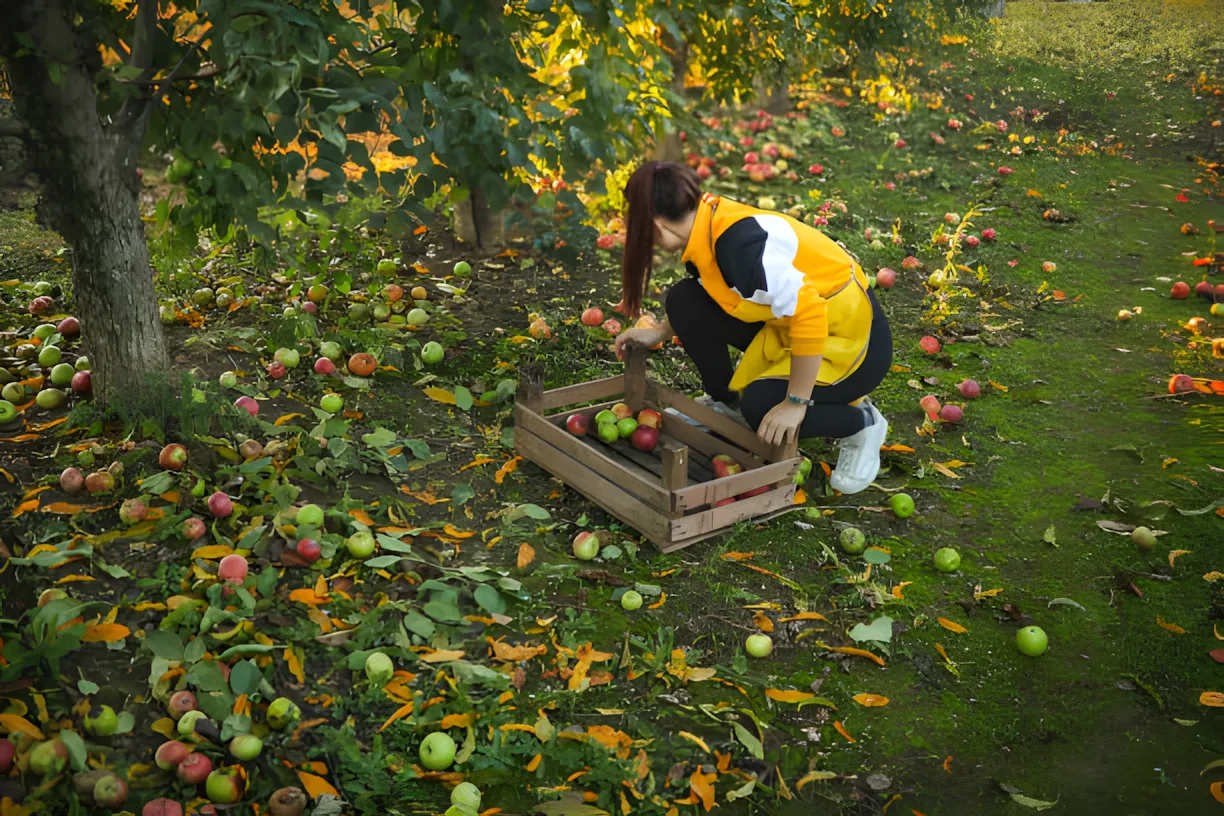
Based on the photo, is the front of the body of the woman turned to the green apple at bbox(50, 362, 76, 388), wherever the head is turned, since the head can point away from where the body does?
yes

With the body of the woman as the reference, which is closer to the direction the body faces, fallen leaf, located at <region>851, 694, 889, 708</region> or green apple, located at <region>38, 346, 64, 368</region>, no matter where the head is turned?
the green apple

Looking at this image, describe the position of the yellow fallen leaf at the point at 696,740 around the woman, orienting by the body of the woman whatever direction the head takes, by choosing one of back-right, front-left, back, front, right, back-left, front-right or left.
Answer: left

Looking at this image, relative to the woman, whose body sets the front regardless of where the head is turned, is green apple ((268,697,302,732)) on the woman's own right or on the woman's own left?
on the woman's own left

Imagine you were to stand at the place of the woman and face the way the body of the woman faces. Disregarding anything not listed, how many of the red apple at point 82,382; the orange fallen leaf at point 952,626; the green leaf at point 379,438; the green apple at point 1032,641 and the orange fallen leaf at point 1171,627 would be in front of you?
2

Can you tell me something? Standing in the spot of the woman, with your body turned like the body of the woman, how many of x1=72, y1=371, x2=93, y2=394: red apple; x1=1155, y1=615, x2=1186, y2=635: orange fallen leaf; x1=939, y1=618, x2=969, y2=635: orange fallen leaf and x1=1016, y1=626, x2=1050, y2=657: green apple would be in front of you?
1

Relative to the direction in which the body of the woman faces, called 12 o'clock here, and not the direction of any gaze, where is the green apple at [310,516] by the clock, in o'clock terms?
The green apple is roughly at 11 o'clock from the woman.

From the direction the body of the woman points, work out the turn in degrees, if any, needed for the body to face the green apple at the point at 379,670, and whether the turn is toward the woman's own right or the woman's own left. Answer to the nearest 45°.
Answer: approximately 45° to the woman's own left

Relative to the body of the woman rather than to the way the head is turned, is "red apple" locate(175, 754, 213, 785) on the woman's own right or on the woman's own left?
on the woman's own left

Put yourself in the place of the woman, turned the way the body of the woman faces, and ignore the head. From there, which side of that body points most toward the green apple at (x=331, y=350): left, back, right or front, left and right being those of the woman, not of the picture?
front

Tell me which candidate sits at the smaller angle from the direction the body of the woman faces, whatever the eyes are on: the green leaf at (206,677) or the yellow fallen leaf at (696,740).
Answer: the green leaf

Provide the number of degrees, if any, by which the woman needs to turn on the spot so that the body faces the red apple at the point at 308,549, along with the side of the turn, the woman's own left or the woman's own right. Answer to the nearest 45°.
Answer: approximately 45° to the woman's own left

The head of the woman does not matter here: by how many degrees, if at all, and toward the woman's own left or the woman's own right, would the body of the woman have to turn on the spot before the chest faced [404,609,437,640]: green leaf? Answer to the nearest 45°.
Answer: approximately 45° to the woman's own left

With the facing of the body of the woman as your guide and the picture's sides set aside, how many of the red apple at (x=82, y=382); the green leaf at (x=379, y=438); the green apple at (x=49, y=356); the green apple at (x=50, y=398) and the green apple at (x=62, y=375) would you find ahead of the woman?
5

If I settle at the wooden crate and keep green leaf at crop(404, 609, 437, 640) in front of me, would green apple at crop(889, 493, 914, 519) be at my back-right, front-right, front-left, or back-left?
back-left

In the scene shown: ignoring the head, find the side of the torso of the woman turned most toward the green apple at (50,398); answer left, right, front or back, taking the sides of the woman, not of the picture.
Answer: front

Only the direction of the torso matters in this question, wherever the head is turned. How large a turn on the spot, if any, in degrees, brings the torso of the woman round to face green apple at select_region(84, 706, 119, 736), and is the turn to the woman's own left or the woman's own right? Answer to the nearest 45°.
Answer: approximately 45° to the woman's own left

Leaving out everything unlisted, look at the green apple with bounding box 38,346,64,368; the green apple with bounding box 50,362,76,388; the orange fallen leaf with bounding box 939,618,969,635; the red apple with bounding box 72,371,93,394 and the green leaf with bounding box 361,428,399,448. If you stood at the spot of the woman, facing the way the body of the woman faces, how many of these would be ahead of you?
4

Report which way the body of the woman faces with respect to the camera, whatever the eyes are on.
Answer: to the viewer's left
